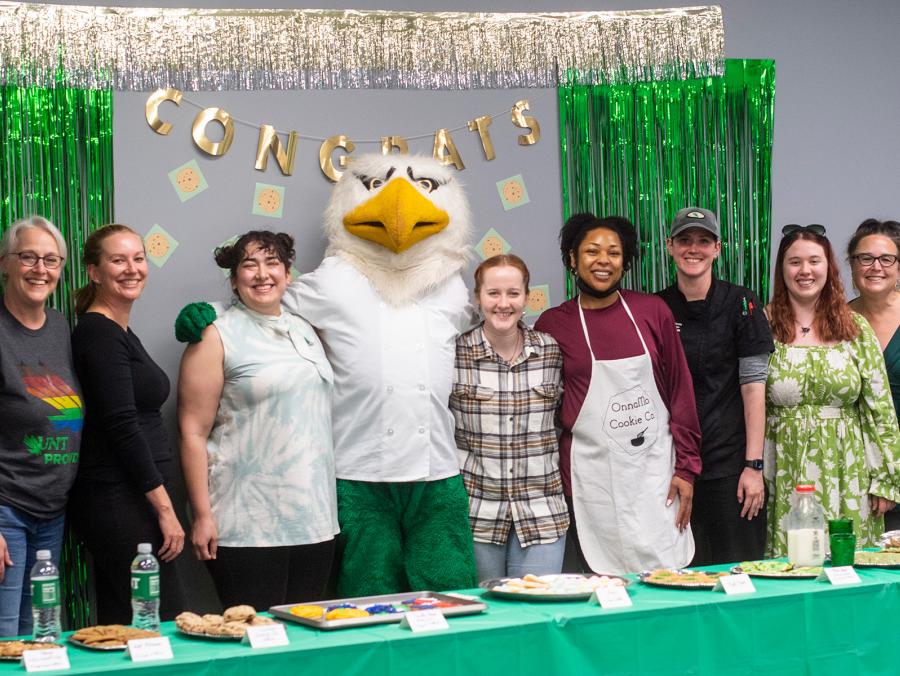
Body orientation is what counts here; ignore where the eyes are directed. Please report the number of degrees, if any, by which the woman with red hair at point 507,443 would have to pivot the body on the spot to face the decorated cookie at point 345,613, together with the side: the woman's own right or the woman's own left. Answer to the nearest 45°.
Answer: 0° — they already face it

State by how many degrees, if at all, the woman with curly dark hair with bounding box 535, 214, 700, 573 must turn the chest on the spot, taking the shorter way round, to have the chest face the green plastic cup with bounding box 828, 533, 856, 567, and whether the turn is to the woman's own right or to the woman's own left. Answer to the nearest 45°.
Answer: approximately 45° to the woman's own left

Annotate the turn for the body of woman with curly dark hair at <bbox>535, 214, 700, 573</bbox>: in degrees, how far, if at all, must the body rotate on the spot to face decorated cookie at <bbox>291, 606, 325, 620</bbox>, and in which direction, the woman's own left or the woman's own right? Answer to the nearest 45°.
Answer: approximately 45° to the woman's own right

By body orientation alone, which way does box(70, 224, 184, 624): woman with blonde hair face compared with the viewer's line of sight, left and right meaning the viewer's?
facing to the right of the viewer

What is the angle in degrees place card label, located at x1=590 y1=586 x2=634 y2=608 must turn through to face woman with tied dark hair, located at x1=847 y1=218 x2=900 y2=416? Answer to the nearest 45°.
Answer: approximately 135° to its left

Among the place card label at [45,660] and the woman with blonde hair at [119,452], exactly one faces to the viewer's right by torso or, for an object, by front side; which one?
the woman with blonde hair

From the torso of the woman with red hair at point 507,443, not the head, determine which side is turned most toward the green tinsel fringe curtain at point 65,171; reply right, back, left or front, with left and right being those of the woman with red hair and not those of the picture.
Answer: right
